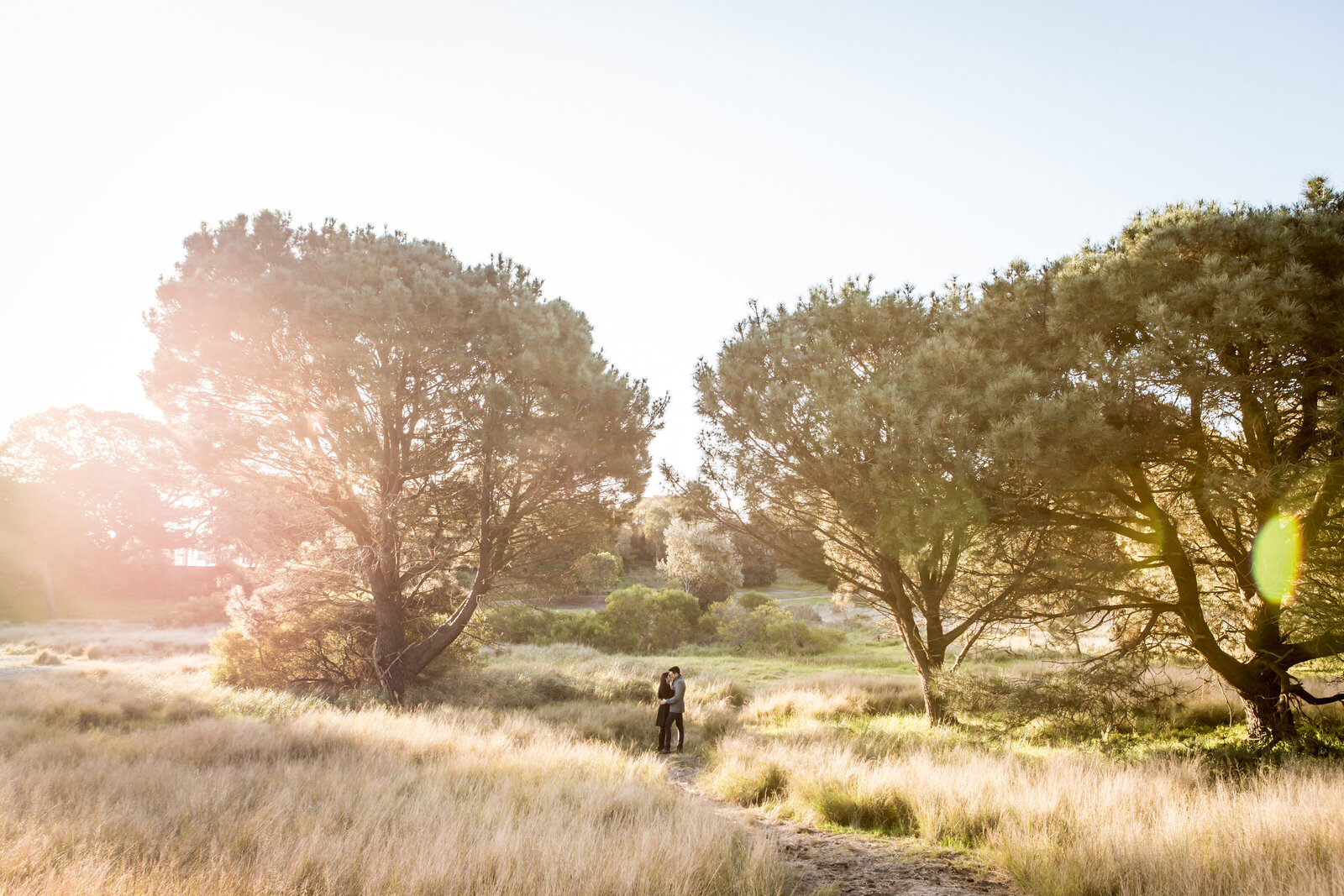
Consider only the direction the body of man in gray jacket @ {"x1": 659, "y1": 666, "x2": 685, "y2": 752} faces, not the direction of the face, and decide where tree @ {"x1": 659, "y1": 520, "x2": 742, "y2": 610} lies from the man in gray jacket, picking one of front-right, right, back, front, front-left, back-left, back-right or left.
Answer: right

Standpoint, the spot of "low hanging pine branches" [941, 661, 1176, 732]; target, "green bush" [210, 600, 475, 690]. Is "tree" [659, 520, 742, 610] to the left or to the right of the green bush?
right

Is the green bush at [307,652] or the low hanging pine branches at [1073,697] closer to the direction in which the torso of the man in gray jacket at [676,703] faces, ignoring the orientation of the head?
the green bush

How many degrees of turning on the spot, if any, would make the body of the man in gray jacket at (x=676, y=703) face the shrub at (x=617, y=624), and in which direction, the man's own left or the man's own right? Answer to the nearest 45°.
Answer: approximately 90° to the man's own right

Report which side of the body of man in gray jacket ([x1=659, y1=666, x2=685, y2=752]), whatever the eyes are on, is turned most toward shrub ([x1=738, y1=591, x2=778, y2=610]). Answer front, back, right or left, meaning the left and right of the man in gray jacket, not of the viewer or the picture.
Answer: right

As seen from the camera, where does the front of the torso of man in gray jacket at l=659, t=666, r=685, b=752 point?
to the viewer's left
